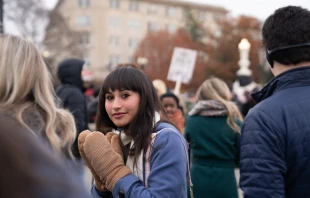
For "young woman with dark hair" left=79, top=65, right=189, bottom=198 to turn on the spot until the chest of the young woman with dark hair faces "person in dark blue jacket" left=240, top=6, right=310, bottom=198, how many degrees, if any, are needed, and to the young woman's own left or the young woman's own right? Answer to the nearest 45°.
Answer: approximately 135° to the young woman's own left

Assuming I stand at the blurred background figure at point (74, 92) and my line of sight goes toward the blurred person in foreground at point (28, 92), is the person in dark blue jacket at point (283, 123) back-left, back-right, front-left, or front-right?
front-left

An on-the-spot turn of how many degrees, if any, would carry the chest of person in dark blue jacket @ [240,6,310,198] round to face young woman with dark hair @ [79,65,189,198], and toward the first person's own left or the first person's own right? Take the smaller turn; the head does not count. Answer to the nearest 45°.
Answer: approximately 45° to the first person's own left

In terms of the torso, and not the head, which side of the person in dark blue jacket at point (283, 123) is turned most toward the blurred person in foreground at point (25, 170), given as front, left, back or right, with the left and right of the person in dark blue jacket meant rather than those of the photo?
left

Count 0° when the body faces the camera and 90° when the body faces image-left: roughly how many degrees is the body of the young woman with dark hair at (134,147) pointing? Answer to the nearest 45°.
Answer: approximately 45°

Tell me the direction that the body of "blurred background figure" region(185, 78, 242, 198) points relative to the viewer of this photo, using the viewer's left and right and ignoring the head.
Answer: facing away from the viewer

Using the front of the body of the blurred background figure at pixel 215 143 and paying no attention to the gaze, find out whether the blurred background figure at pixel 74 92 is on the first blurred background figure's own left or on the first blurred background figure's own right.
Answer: on the first blurred background figure's own left

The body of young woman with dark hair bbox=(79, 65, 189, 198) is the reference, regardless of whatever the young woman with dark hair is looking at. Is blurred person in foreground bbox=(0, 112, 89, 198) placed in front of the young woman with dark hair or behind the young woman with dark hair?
in front

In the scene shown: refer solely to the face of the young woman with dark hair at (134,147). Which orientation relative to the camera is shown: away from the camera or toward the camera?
toward the camera

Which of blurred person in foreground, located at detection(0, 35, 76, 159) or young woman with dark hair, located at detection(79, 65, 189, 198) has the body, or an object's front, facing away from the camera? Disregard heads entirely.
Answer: the blurred person in foreground

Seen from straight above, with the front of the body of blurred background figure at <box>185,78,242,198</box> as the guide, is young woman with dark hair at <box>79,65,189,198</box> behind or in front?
behind

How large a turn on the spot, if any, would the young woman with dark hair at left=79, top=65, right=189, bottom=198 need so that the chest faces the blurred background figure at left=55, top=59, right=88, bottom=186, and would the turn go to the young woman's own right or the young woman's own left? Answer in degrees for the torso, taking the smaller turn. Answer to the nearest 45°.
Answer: approximately 135° to the young woman's own right

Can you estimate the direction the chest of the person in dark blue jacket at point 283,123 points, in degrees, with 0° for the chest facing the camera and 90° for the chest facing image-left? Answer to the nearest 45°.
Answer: approximately 135°

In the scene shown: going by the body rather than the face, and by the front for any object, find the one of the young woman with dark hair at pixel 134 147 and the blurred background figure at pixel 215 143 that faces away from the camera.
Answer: the blurred background figure
